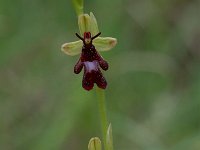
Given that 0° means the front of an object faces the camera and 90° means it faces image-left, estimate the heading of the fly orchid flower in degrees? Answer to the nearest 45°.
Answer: approximately 0°
